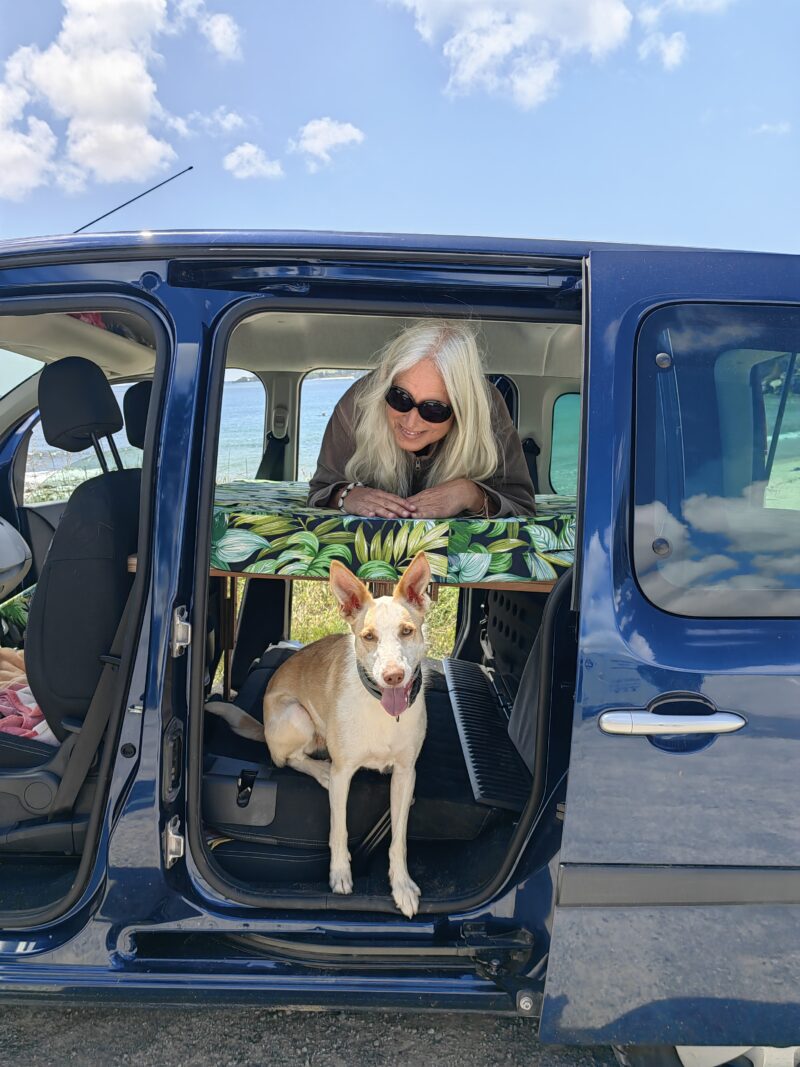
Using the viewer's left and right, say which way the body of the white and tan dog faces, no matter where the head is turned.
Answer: facing the viewer and to the right of the viewer

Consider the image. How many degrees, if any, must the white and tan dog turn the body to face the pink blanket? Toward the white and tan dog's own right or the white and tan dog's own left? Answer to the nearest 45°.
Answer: approximately 135° to the white and tan dog's own right

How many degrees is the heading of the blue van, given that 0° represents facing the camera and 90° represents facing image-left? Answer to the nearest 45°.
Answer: approximately 90°
